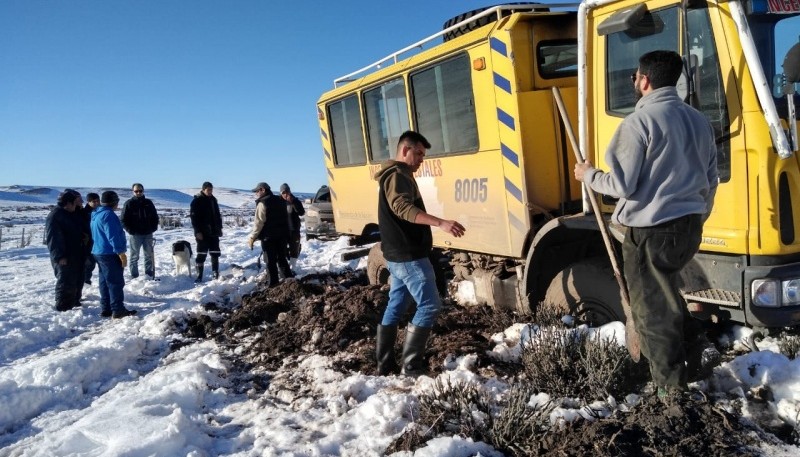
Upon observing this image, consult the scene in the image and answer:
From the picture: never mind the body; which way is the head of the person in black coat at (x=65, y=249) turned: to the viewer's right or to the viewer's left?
to the viewer's right

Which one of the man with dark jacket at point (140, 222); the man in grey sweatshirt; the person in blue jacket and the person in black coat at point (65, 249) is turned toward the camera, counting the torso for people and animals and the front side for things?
the man with dark jacket

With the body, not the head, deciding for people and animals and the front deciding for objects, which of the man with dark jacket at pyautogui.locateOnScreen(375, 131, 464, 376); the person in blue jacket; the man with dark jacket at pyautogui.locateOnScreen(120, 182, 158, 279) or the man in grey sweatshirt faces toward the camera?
the man with dark jacket at pyautogui.locateOnScreen(120, 182, 158, 279)

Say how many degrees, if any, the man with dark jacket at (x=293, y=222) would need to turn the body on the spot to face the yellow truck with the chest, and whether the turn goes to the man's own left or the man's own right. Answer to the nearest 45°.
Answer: approximately 45° to the man's own left

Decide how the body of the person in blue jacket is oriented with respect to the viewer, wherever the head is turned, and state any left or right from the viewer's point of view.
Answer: facing away from the viewer and to the right of the viewer

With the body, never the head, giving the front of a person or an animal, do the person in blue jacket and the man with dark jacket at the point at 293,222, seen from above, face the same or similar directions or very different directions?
very different directions

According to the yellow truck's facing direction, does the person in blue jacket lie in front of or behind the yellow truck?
behind

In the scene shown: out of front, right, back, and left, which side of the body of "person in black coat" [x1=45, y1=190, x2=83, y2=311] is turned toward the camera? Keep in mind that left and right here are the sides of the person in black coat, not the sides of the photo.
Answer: right
